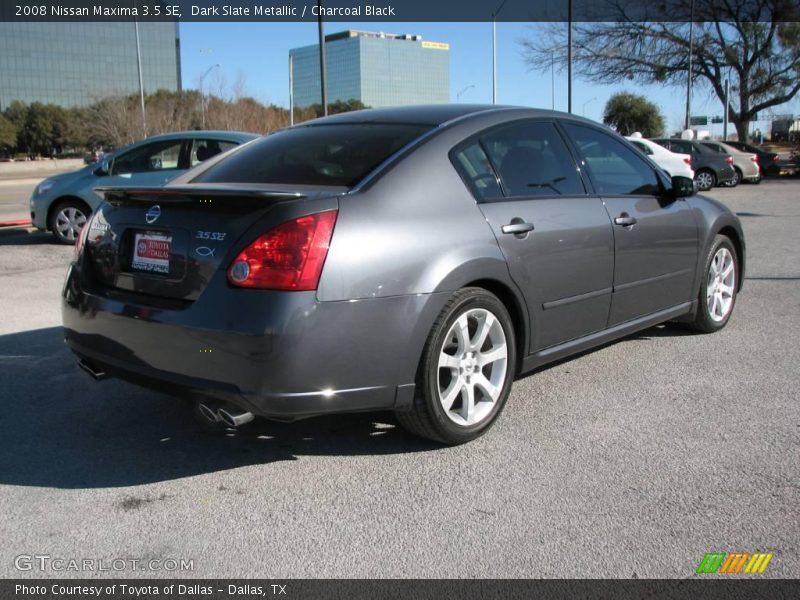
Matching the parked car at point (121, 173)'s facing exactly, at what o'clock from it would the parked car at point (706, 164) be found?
the parked car at point (706, 164) is roughly at 5 o'clock from the parked car at point (121, 173).

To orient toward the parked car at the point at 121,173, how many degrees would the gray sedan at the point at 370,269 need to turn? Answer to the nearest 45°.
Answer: approximately 90° to its left

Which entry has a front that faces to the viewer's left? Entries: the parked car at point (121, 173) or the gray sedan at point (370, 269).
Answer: the parked car

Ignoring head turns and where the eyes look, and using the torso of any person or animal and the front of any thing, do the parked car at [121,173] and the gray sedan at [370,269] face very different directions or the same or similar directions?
very different directions

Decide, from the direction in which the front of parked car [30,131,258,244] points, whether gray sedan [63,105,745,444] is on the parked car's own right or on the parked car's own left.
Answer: on the parked car's own left

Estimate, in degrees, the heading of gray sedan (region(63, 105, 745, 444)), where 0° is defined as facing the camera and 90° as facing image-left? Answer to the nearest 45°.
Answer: approximately 225°

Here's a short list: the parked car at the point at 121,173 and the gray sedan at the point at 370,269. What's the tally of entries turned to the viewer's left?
1

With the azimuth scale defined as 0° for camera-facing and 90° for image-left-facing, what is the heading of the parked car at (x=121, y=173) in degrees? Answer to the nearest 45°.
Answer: approximately 90°
